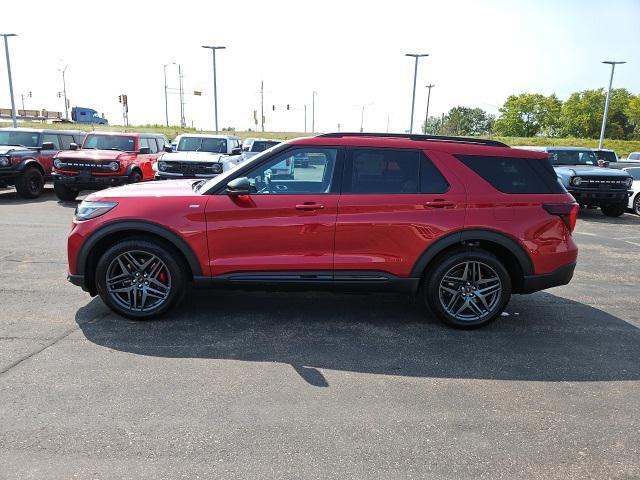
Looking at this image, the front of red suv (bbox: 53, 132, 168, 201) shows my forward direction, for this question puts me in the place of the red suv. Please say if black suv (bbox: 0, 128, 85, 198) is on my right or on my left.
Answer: on my right

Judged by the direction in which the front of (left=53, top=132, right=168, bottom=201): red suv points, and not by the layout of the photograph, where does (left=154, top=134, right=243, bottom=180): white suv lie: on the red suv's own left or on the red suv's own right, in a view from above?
on the red suv's own left

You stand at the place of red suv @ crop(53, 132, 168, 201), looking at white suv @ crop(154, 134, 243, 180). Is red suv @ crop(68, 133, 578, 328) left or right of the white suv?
right

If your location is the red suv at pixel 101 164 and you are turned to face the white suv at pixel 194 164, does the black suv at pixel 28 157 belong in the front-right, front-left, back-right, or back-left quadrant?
back-left

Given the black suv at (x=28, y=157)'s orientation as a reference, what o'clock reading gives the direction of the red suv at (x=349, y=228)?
The red suv is roughly at 10 o'clock from the black suv.

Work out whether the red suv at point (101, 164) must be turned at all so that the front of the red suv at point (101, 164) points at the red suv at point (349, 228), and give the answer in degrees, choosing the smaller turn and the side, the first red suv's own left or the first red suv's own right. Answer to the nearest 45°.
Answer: approximately 45° to the first red suv's own left

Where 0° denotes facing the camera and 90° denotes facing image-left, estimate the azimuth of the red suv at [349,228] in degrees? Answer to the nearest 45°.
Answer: approximately 90°

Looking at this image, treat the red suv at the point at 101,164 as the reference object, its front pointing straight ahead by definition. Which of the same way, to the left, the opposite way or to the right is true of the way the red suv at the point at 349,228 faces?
to the right

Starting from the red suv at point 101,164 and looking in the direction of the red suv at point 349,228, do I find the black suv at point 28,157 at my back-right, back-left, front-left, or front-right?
back-right

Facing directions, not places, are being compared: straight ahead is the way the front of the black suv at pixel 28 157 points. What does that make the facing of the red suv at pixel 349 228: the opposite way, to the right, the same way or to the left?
to the right
